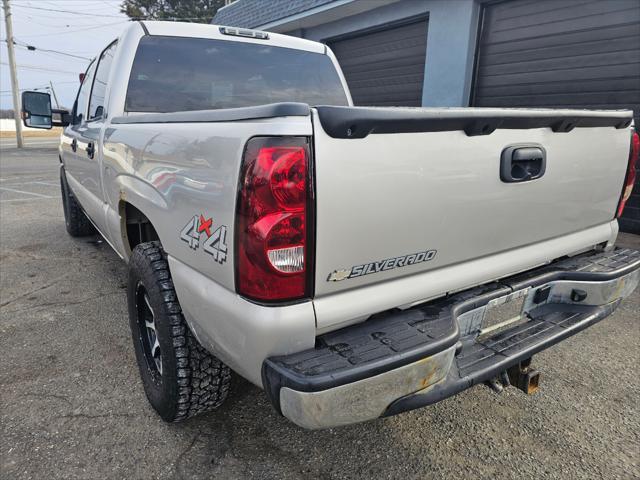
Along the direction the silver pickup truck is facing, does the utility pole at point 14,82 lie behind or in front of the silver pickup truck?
in front

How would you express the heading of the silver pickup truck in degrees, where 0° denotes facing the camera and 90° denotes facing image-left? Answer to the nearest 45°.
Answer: approximately 135°
